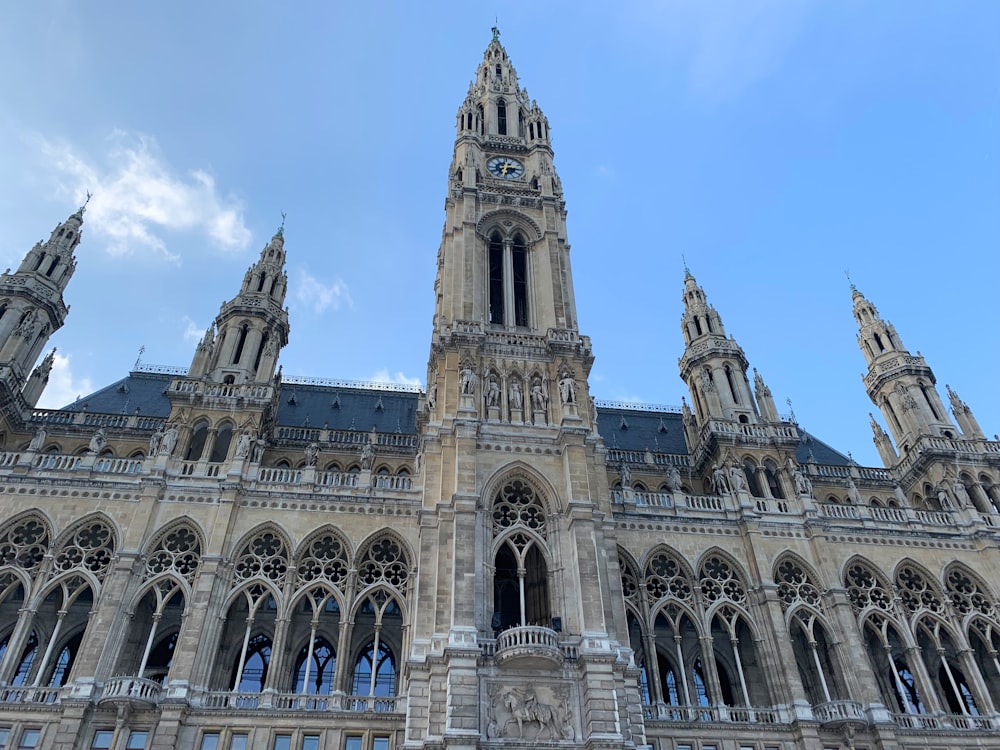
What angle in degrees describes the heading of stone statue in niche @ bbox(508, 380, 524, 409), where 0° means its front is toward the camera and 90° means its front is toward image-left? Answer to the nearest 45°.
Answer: approximately 0°

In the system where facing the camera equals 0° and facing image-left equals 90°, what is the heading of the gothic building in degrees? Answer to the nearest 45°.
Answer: approximately 0°
